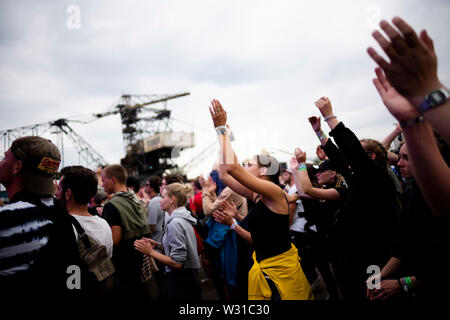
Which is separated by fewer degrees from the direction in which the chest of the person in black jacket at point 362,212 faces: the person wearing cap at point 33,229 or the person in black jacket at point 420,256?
the person wearing cap
